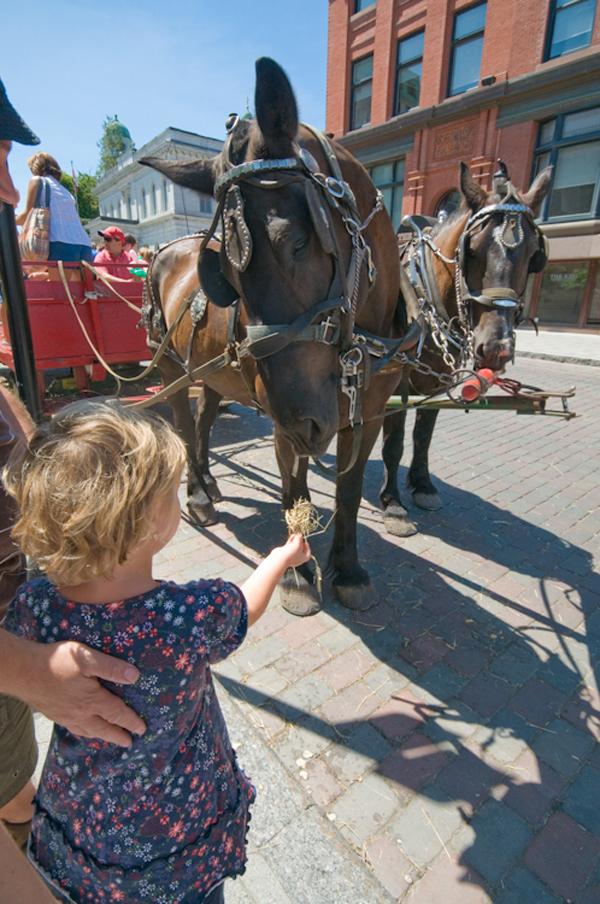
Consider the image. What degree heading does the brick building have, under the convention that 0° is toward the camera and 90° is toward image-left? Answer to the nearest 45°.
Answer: approximately 45°

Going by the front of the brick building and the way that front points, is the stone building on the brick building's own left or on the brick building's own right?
on the brick building's own right

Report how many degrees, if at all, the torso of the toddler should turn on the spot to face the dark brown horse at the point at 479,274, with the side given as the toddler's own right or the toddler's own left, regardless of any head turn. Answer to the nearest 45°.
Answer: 0° — they already face it

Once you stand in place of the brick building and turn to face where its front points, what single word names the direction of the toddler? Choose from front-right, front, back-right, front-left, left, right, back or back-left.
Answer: front-left

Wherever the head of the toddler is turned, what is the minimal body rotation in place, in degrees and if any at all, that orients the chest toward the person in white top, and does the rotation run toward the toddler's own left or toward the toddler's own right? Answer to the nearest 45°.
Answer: approximately 45° to the toddler's own left

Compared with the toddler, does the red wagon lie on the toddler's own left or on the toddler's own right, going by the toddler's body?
on the toddler's own left

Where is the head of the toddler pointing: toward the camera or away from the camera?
away from the camera

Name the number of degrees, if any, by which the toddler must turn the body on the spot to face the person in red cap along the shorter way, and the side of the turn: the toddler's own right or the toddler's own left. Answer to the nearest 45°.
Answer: approximately 45° to the toddler's own left

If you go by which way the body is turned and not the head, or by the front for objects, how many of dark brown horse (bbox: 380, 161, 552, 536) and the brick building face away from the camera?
0

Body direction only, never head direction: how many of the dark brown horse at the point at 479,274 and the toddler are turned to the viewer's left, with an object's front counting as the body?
0

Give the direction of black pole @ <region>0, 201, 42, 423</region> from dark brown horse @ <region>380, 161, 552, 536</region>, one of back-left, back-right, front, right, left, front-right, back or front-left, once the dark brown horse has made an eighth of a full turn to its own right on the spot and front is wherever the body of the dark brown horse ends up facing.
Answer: front-right

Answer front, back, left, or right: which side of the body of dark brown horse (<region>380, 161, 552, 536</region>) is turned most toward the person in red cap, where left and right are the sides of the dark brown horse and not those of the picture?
back

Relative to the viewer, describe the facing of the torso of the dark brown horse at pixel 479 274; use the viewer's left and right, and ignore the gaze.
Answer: facing the viewer and to the right of the viewer

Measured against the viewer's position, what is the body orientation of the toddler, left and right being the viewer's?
facing away from the viewer and to the right of the viewer
